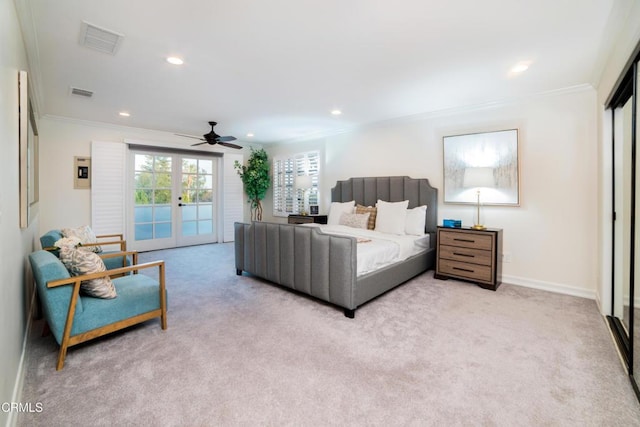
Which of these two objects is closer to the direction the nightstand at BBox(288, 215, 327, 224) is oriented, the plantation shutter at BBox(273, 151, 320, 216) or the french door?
the french door

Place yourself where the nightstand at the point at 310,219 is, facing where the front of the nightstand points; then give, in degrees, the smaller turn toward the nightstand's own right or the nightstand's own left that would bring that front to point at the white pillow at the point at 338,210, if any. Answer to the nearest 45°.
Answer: approximately 90° to the nightstand's own left

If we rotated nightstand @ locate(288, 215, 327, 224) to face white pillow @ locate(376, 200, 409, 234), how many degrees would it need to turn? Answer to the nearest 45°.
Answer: approximately 90° to its left

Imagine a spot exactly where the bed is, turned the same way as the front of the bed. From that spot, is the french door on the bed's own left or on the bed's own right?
on the bed's own right

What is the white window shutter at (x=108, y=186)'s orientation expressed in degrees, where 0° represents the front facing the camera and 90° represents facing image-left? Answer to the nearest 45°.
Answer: approximately 0°

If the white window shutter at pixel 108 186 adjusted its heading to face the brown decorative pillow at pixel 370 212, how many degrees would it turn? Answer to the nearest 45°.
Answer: approximately 45° to its left

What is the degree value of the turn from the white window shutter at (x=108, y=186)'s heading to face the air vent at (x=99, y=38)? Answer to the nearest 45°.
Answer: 0° — it already faces it

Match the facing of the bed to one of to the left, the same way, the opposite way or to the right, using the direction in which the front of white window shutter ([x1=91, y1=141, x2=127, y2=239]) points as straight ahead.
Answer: to the right
